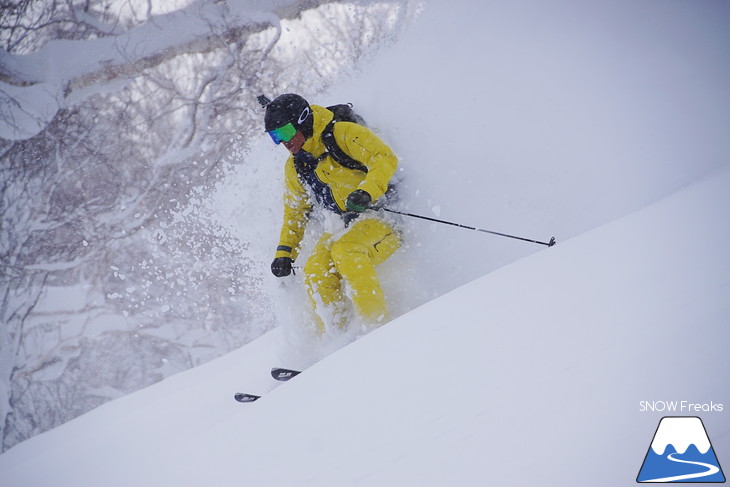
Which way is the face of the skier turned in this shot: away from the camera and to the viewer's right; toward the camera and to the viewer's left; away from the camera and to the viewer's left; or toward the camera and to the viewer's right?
toward the camera and to the viewer's left
